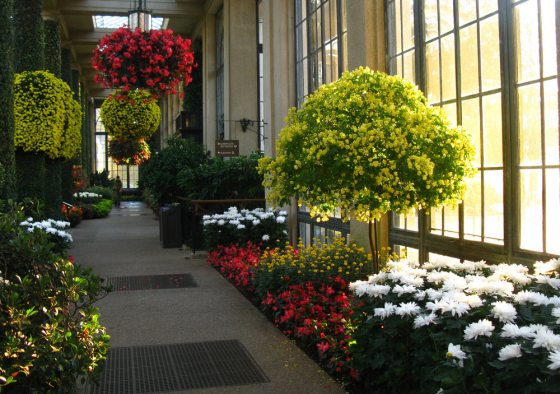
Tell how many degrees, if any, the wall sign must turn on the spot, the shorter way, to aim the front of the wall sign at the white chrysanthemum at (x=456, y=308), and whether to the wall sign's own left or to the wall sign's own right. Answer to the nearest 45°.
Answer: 0° — it already faces it

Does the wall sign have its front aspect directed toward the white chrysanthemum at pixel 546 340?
yes

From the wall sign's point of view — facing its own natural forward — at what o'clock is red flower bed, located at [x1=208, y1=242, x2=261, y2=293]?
The red flower bed is roughly at 12 o'clock from the wall sign.

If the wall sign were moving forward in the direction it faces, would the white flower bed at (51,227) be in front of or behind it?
in front

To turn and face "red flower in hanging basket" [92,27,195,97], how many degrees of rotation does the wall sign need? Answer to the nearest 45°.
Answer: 0° — it already faces it

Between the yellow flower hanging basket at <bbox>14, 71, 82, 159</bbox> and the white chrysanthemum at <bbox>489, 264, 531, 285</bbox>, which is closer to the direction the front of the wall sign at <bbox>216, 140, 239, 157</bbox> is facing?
the white chrysanthemum

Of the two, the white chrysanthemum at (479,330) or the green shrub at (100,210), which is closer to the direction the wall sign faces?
the white chrysanthemum

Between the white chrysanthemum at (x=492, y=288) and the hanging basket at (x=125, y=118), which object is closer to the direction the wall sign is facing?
the white chrysanthemum

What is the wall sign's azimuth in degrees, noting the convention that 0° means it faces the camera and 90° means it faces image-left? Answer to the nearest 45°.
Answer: approximately 0°

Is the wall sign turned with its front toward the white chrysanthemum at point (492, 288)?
yes
